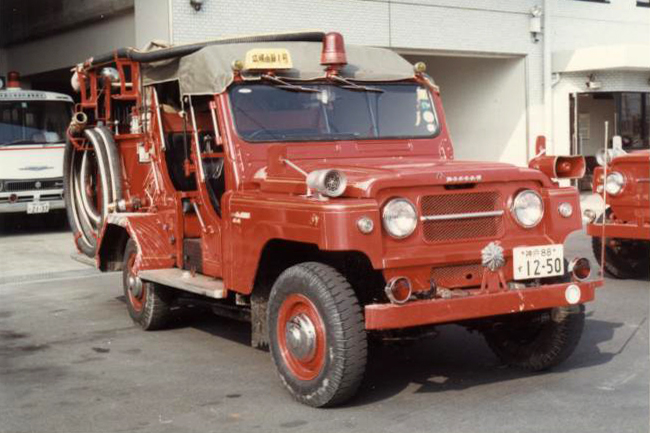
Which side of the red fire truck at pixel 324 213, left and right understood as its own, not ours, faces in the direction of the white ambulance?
back

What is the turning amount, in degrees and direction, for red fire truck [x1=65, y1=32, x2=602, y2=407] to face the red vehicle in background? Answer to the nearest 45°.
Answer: approximately 90° to its left

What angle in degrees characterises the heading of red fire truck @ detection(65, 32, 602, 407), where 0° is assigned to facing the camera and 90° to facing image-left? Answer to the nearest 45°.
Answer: approximately 315°
